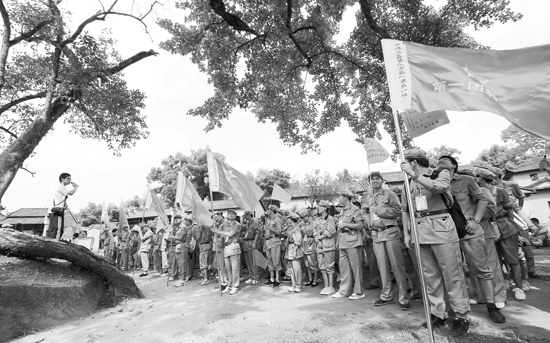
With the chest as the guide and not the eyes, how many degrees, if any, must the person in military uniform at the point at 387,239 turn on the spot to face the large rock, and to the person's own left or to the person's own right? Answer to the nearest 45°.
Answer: approximately 45° to the person's own right

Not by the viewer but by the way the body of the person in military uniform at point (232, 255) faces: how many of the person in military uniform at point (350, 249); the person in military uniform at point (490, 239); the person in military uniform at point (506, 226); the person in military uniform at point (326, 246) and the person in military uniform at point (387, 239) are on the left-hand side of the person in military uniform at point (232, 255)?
5

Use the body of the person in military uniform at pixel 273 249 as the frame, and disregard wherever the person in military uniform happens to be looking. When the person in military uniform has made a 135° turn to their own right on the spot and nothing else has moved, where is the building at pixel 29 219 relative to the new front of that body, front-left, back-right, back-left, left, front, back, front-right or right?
front-left

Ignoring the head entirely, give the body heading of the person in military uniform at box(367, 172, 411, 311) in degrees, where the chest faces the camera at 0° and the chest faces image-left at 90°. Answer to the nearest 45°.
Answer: approximately 45°

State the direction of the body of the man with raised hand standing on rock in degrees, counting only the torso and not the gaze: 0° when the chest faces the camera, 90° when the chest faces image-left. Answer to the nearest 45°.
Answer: approximately 270°

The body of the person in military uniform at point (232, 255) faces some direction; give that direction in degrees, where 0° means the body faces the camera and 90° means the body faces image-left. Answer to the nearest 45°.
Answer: approximately 45°

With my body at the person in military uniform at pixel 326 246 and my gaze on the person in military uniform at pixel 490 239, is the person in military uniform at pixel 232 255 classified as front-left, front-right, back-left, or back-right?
back-right

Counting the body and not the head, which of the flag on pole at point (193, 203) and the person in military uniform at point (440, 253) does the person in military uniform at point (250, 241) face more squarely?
the flag on pole

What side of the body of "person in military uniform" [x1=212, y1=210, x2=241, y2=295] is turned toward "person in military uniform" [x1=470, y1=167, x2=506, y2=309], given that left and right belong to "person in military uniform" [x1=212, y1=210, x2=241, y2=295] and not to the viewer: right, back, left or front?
left

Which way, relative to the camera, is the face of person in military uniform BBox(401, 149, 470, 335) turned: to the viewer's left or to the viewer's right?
to the viewer's left

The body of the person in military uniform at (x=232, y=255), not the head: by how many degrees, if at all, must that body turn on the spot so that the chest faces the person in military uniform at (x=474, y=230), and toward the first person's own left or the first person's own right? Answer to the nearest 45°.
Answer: approximately 90° to the first person's own left

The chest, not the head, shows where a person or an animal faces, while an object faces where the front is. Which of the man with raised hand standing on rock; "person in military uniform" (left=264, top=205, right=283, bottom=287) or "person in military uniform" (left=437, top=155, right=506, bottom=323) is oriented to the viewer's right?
the man with raised hand standing on rock

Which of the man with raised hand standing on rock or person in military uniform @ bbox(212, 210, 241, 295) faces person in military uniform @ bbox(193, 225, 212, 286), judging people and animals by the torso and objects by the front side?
the man with raised hand standing on rock
